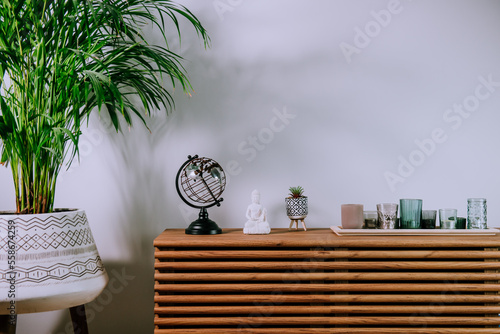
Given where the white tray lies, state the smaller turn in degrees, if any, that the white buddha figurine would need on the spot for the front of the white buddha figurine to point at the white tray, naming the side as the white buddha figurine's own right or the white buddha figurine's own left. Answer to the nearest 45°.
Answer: approximately 90° to the white buddha figurine's own left

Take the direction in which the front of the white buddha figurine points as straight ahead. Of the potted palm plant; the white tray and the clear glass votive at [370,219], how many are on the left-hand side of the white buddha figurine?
2

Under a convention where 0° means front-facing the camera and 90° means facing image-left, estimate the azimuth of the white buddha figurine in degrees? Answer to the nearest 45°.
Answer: approximately 0°

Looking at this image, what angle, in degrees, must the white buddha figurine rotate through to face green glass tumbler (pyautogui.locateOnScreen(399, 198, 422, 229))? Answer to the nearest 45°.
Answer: approximately 90° to its left

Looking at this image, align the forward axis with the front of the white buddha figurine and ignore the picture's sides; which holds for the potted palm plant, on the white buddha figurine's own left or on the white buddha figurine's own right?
on the white buddha figurine's own right

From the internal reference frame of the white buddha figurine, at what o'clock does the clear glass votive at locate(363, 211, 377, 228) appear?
The clear glass votive is roughly at 9 o'clock from the white buddha figurine.

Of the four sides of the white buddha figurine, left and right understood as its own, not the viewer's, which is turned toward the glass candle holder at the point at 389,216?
left

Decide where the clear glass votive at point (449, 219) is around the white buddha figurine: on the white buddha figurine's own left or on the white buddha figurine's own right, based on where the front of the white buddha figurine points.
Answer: on the white buddha figurine's own left
